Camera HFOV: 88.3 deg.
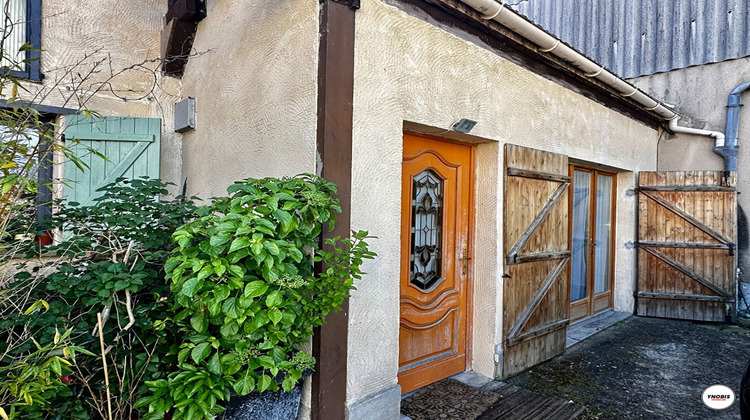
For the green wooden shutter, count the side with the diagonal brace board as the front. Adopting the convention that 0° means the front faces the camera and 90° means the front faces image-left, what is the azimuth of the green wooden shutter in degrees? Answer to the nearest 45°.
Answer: approximately 0°

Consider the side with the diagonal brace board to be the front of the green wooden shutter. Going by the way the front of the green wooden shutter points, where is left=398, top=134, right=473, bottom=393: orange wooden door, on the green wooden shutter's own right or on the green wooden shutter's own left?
on the green wooden shutter's own left

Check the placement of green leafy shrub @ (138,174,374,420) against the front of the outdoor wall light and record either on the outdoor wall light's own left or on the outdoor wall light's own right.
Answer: on the outdoor wall light's own right

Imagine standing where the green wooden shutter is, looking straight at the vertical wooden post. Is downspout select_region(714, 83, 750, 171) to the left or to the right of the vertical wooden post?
left

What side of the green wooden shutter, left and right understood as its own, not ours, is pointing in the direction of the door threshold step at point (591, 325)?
left

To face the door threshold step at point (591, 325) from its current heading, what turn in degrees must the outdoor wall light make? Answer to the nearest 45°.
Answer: approximately 90° to its left

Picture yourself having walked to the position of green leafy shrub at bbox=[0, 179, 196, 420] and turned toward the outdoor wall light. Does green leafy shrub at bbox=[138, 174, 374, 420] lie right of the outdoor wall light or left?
right
